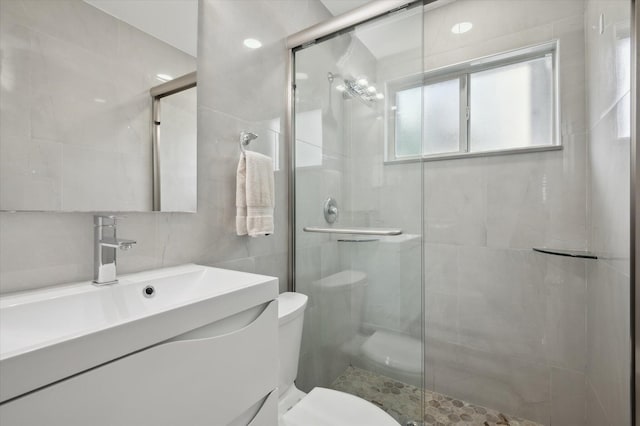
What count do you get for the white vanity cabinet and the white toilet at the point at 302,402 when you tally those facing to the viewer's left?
0

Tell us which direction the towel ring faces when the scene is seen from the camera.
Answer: facing the viewer and to the right of the viewer

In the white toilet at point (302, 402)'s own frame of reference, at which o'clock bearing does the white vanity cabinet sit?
The white vanity cabinet is roughly at 2 o'clock from the white toilet.

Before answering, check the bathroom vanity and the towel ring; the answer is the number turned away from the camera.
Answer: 0
